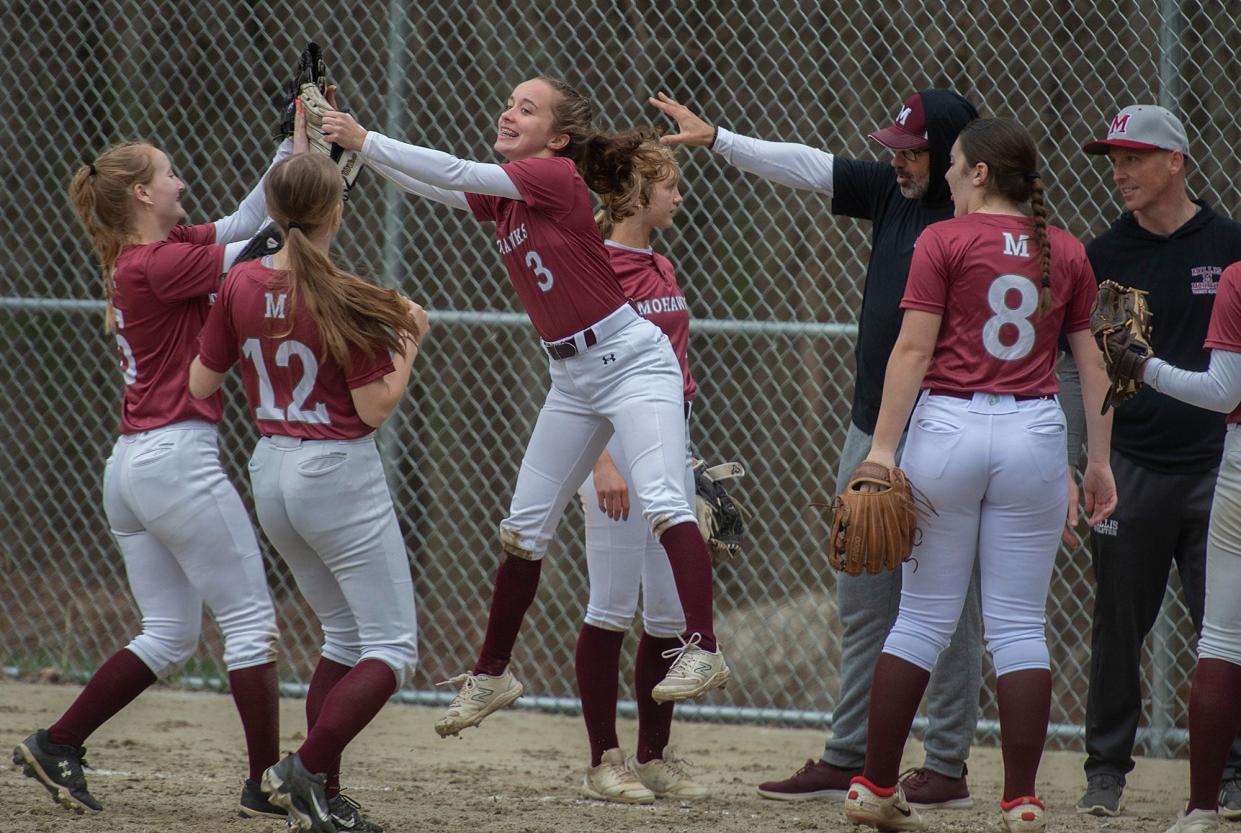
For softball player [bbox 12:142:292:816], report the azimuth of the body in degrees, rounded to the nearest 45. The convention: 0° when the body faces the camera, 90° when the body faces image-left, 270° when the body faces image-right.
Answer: approximately 225°

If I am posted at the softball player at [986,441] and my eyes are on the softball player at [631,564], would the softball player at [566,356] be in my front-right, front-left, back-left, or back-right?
front-left

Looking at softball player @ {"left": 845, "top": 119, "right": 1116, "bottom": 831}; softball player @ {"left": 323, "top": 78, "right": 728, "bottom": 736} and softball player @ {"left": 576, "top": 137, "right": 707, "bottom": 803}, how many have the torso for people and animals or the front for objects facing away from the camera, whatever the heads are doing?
1

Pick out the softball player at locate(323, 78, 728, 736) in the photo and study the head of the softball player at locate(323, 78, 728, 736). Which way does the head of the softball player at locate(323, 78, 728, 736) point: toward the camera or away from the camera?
toward the camera

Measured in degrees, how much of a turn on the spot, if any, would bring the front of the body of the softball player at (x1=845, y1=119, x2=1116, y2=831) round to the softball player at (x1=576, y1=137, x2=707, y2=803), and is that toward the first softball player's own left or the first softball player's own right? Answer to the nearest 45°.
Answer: approximately 45° to the first softball player's own left

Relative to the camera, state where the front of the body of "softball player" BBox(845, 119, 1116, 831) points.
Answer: away from the camera

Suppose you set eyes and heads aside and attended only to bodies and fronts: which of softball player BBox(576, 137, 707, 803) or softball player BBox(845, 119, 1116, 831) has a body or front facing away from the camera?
softball player BBox(845, 119, 1116, 831)

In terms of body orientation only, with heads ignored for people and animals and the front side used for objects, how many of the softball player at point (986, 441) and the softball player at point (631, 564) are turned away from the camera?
1

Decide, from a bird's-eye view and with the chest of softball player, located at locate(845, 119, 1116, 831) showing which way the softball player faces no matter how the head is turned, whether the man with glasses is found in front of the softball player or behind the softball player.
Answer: in front

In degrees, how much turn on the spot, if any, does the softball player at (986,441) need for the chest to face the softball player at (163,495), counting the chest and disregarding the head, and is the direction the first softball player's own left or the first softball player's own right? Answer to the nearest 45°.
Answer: approximately 90° to the first softball player's own left

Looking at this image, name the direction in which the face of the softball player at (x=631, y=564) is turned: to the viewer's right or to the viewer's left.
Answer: to the viewer's right

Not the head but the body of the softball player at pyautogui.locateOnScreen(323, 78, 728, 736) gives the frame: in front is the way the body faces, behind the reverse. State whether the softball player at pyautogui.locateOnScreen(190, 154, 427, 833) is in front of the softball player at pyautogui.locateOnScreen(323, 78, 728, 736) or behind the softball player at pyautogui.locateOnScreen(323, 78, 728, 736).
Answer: in front

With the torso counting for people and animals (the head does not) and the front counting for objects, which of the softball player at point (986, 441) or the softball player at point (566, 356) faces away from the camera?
the softball player at point (986, 441)

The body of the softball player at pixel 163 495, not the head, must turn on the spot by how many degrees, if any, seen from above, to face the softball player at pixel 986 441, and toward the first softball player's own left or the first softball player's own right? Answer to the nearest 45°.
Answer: approximately 90° to the first softball player's own right
